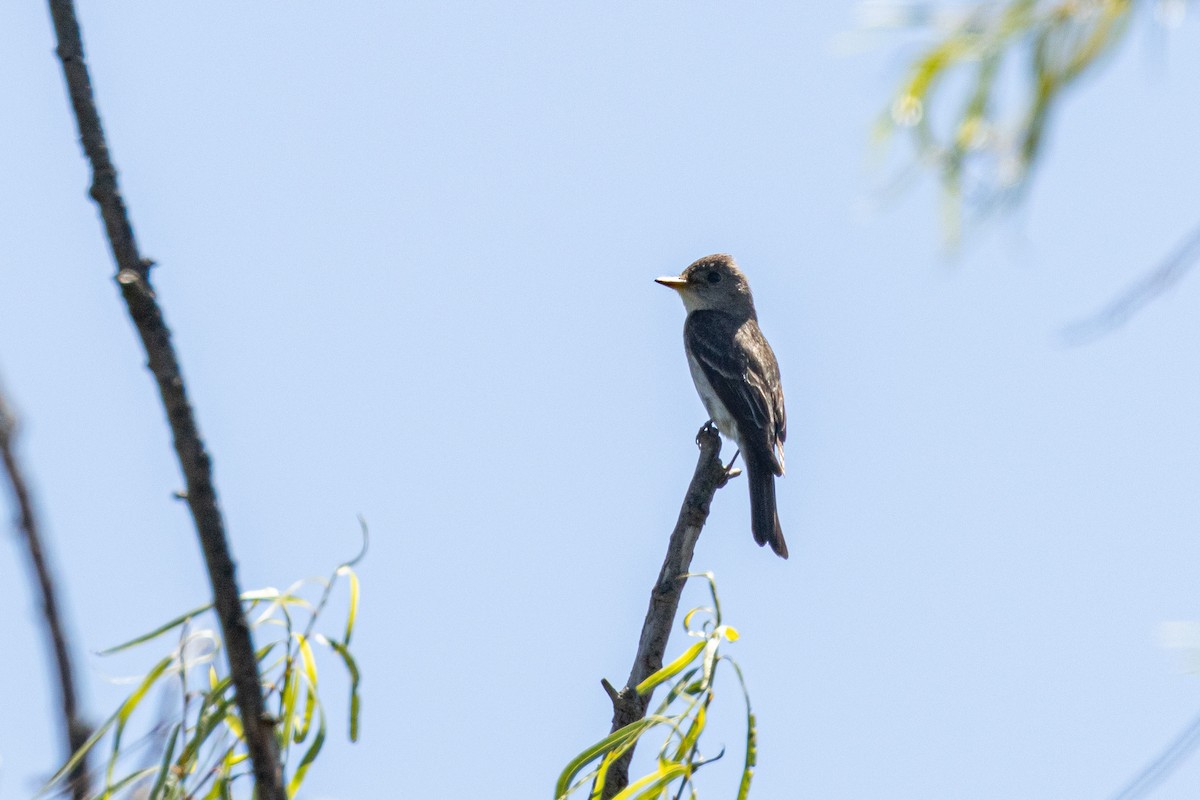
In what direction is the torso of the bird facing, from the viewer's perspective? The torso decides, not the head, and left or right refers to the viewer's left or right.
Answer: facing away from the viewer and to the left of the viewer

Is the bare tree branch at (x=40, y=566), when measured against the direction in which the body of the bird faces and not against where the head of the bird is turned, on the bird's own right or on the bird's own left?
on the bird's own left
